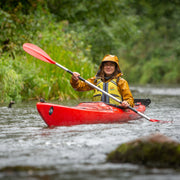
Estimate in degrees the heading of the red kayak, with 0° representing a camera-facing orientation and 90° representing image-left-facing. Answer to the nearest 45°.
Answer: approximately 45°

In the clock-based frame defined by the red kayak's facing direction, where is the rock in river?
The rock in river is roughly at 10 o'clock from the red kayak.
